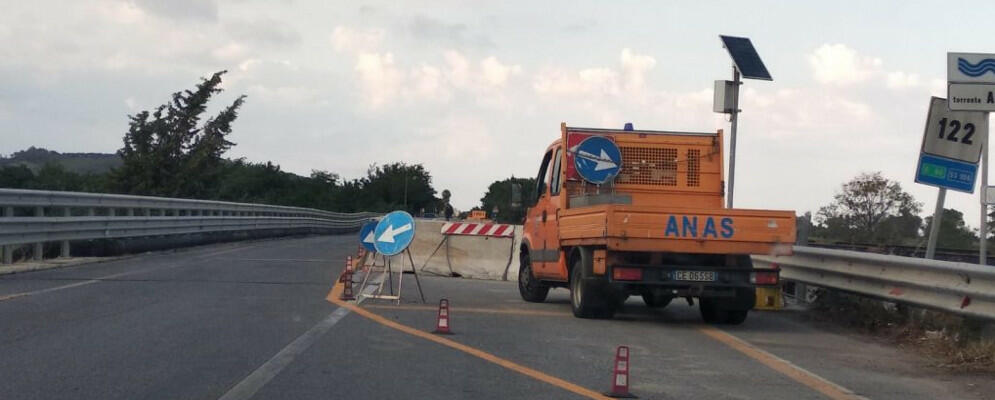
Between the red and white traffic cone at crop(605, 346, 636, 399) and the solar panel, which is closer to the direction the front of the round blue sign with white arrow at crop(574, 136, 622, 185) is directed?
the red and white traffic cone

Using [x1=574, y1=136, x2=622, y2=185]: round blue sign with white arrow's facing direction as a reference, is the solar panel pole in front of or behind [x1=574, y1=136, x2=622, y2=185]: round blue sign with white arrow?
behind

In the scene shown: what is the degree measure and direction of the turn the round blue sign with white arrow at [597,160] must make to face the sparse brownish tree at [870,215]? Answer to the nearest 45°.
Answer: approximately 135° to its left

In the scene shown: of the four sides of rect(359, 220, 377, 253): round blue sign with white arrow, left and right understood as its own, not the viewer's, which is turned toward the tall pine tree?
back

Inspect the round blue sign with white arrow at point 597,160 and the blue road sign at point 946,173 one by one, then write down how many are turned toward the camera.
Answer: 2
